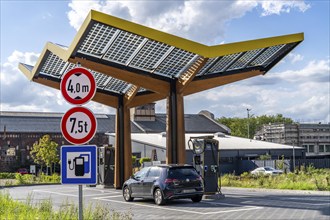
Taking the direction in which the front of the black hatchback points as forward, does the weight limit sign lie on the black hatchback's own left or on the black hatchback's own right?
on the black hatchback's own left

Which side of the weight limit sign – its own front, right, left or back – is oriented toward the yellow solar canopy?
back

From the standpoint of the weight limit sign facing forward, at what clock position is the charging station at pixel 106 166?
The charging station is roughly at 6 o'clock from the weight limit sign.

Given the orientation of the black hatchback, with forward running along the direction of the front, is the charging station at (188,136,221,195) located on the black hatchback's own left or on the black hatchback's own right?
on the black hatchback's own right

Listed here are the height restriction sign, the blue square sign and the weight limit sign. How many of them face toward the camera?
3

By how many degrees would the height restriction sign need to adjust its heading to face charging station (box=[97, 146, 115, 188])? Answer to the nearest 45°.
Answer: approximately 180°

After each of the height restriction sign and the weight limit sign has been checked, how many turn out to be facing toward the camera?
2
